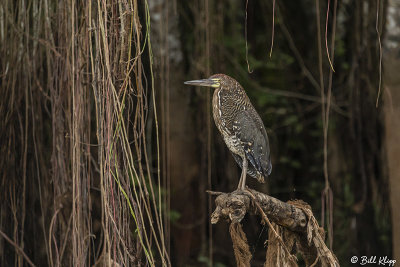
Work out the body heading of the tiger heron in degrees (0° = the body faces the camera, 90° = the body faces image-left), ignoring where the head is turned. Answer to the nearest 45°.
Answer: approximately 90°

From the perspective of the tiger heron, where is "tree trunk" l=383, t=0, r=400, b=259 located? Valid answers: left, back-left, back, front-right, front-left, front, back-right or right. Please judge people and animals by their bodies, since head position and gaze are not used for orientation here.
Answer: back-right
